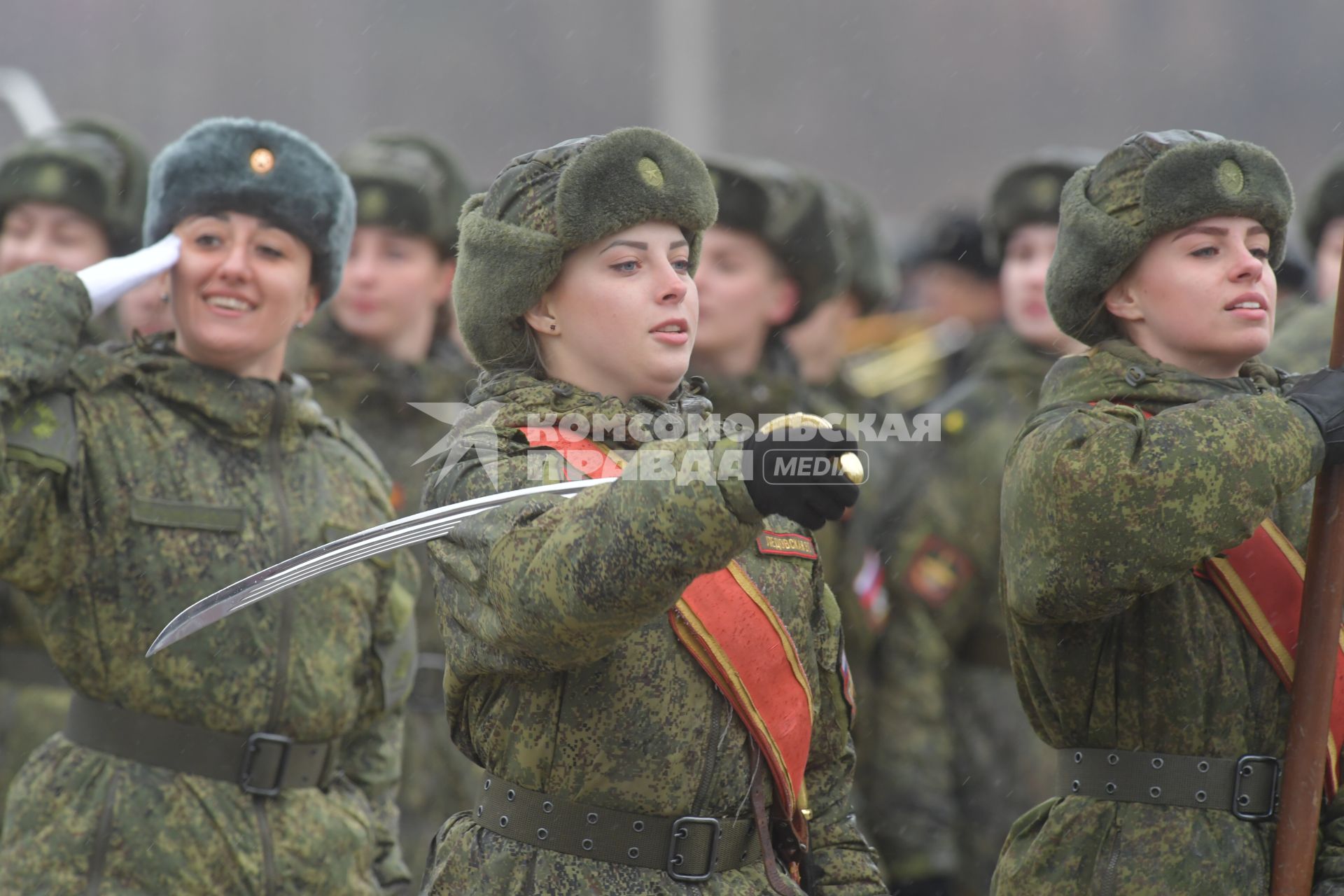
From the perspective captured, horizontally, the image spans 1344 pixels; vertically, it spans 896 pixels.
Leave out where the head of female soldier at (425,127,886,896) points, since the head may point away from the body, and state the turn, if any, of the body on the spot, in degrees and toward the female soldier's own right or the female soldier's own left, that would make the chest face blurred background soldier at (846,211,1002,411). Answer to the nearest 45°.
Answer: approximately 135° to the female soldier's own left

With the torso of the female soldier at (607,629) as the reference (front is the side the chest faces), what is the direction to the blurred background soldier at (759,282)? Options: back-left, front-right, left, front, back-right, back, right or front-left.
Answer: back-left

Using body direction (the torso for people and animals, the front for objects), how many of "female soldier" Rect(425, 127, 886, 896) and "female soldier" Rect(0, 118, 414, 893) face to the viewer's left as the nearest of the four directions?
0

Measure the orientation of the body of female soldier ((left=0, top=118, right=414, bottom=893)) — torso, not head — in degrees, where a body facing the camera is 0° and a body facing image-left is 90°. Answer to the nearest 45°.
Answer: approximately 315°

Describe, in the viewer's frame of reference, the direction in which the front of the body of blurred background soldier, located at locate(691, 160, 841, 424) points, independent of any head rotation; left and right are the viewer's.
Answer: facing the viewer and to the left of the viewer

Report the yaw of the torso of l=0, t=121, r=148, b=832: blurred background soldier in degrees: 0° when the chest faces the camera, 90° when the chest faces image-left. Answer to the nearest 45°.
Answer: approximately 45°

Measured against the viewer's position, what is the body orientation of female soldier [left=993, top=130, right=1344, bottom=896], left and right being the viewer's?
facing the viewer and to the right of the viewer

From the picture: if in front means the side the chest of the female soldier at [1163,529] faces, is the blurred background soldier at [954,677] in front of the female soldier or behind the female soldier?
behind

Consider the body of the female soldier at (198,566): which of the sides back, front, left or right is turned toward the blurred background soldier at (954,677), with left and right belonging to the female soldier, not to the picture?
left

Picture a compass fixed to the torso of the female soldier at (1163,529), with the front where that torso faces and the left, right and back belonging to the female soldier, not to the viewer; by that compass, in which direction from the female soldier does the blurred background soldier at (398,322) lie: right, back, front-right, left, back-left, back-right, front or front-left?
back
